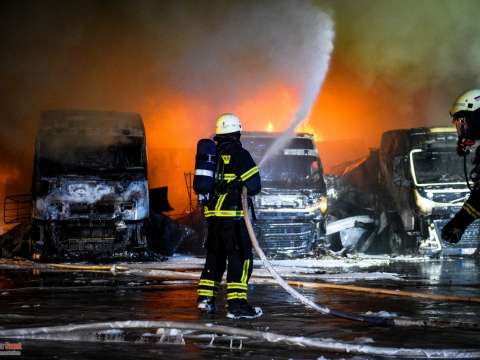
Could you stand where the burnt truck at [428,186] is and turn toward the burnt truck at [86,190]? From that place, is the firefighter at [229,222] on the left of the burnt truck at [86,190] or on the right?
left

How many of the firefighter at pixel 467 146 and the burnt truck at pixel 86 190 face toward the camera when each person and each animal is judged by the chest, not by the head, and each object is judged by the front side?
1

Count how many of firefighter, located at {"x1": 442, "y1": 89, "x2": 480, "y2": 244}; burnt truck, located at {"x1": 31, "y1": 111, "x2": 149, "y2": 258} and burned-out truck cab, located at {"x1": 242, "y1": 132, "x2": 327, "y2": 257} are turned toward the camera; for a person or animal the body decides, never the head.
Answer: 2

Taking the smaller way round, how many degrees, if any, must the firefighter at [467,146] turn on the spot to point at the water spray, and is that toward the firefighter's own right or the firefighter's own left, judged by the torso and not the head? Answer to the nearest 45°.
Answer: approximately 90° to the firefighter's own right

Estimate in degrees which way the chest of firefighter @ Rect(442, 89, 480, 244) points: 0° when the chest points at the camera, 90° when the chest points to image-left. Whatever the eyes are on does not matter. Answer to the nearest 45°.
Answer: approximately 90°

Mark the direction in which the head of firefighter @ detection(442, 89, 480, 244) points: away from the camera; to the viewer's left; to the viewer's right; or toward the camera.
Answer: to the viewer's left

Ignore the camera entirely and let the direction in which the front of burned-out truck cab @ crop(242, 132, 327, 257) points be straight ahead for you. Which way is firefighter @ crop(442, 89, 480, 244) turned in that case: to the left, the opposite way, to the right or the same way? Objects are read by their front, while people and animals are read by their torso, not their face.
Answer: to the right

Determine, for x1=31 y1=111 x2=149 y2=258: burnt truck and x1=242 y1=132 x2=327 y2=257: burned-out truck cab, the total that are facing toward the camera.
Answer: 2

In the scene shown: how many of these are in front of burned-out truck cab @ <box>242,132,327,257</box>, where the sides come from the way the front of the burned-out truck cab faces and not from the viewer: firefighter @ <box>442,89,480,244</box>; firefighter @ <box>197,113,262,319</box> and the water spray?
2
